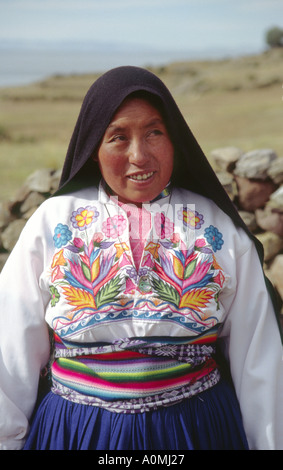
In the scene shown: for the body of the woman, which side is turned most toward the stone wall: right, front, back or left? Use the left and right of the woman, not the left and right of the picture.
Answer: back

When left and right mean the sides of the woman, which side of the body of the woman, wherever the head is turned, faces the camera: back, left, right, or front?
front
